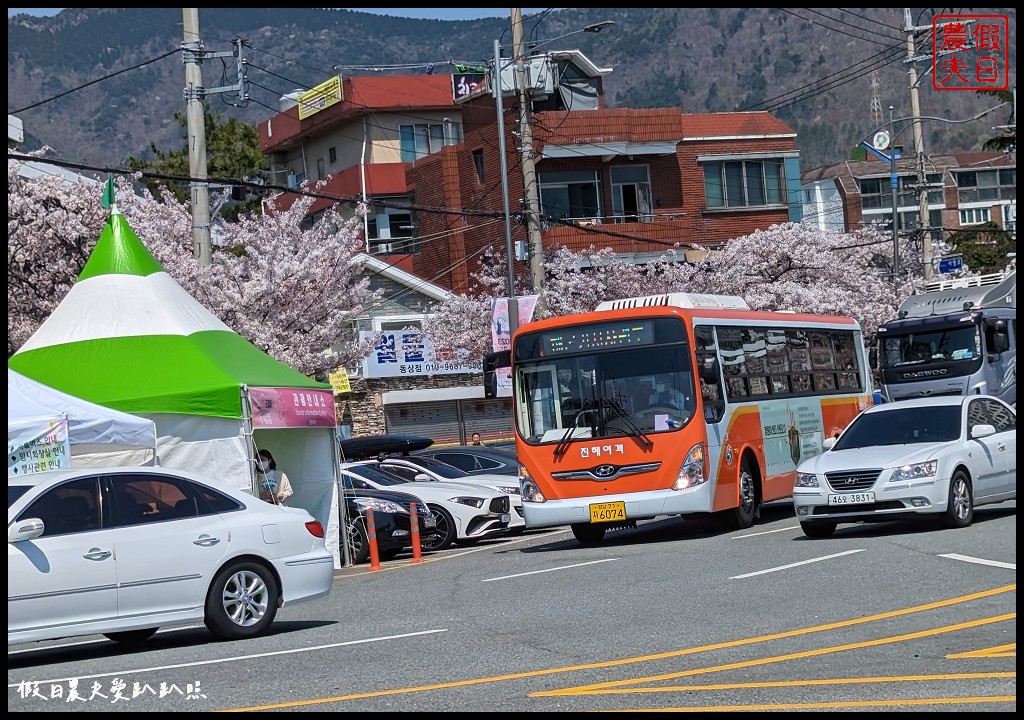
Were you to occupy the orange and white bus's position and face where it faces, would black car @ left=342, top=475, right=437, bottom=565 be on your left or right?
on your right

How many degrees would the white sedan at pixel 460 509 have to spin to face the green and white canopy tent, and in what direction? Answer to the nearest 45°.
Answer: approximately 90° to its right

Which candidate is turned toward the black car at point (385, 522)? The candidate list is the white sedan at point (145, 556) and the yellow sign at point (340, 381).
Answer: the yellow sign

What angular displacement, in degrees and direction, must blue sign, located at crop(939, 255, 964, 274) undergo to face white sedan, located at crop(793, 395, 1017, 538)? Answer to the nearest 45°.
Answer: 0° — it already faces it

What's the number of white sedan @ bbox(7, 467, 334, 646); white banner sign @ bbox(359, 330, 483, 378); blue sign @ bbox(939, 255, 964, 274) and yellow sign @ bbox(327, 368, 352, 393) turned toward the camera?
3

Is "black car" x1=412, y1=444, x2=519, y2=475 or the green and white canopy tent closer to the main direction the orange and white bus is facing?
the green and white canopy tent

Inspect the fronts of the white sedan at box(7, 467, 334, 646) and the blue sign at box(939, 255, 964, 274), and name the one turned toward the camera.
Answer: the blue sign

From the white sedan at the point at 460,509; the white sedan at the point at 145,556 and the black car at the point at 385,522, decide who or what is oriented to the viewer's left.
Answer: the white sedan at the point at 145,556

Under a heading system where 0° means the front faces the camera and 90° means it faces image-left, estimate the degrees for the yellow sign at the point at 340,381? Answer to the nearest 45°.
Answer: approximately 0°

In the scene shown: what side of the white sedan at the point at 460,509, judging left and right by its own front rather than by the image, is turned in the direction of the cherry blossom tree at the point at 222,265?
back

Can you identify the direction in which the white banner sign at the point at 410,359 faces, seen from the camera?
facing the viewer

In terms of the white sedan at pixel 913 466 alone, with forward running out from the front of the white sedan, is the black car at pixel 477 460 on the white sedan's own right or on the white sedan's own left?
on the white sedan's own right

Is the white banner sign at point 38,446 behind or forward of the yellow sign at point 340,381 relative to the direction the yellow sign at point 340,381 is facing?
forward

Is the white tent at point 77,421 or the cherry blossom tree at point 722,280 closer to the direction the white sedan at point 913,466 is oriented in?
the white tent

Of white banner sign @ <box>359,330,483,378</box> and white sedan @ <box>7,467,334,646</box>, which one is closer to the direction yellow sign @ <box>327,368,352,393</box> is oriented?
the white sedan

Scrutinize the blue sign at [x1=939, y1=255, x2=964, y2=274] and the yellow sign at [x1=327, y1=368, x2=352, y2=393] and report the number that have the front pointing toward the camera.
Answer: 2
